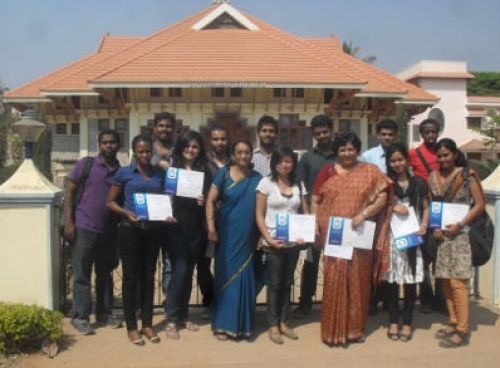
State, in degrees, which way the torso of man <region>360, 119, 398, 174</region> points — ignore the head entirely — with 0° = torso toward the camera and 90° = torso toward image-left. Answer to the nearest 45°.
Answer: approximately 0°

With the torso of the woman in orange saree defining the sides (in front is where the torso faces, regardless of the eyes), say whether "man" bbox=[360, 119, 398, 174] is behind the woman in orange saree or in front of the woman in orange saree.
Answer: behind

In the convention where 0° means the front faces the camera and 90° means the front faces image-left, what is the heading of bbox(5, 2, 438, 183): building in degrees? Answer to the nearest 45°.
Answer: approximately 0°

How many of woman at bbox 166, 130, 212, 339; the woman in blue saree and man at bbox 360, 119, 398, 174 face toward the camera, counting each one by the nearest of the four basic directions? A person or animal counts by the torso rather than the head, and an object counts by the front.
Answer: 3

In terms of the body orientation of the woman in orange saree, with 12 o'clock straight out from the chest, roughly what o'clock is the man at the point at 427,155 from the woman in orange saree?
The man is roughly at 7 o'clock from the woman in orange saree.
